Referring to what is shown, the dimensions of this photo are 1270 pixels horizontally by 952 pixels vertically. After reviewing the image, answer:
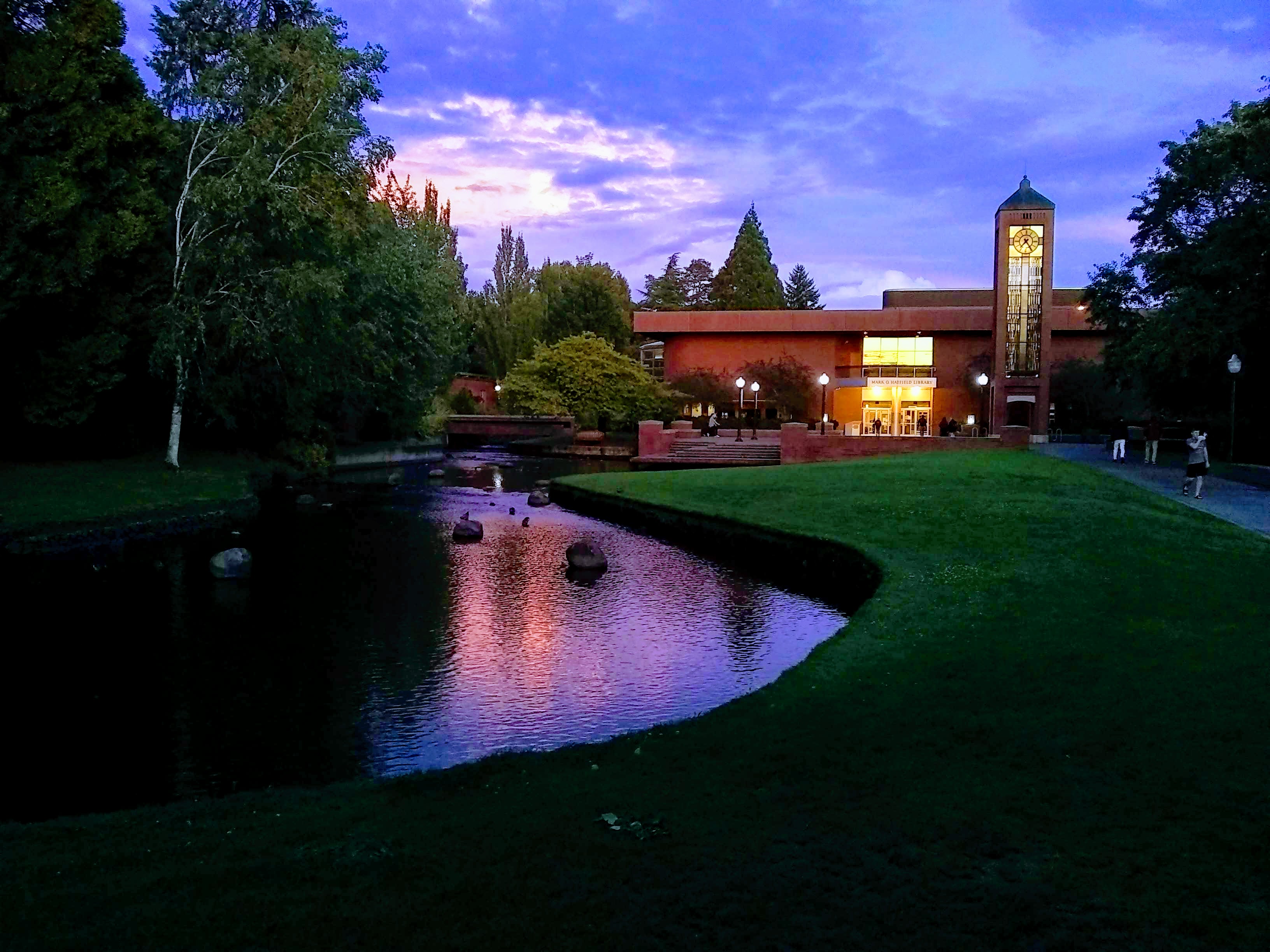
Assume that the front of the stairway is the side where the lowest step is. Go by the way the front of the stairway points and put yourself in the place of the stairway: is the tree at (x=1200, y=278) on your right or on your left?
on your left

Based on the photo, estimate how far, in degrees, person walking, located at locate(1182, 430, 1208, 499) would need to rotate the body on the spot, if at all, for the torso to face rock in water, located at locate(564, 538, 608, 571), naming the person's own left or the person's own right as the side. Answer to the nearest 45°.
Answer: approximately 90° to the person's own right

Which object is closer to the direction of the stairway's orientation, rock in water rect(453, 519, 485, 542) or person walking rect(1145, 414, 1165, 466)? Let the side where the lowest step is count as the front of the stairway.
the rock in water

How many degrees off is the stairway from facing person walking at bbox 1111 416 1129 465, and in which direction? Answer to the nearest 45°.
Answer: approximately 45° to its left

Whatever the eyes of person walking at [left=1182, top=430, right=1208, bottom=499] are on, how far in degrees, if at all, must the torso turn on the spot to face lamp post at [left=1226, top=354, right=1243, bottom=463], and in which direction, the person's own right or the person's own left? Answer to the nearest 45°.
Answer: approximately 135° to the person's own left

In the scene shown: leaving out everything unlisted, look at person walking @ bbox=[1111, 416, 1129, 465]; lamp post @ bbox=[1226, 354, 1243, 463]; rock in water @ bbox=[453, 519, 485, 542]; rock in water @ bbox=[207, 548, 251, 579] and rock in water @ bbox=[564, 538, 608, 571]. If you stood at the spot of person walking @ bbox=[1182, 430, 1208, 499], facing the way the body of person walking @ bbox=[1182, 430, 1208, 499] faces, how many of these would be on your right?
3

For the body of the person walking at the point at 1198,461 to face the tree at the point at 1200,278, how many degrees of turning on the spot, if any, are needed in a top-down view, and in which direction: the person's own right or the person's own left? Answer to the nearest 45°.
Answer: approximately 135° to the person's own left

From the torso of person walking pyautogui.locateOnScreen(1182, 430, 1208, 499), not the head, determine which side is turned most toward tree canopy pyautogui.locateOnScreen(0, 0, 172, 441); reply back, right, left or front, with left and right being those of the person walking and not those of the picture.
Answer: right

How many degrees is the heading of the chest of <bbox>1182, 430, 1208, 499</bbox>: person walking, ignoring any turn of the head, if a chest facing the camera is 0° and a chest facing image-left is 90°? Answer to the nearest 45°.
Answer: approximately 315°

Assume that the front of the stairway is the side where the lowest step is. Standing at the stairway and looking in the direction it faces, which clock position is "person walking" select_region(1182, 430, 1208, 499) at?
The person walking is roughly at 11 o'clock from the stairway.

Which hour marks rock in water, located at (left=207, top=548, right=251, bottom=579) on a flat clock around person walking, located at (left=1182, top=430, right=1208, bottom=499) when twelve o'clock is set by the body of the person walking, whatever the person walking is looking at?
The rock in water is roughly at 3 o'clock from the person walking.

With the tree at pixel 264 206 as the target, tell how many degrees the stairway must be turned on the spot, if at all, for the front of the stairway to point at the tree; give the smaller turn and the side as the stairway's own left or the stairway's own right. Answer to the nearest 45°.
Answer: approximately 45° to the stairway's own right
